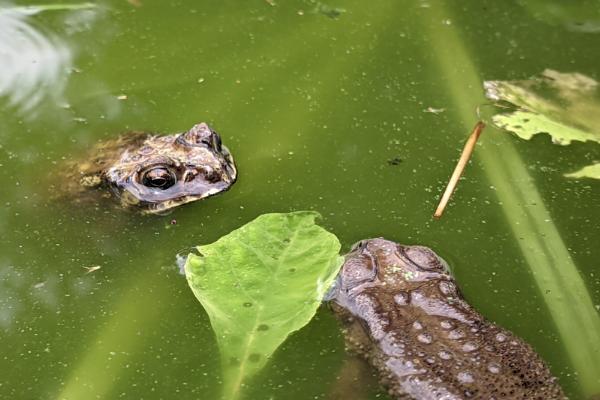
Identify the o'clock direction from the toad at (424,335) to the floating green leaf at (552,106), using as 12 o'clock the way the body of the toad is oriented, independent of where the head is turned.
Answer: The floating green leaf is roughly at 2 o'clock from the toad.

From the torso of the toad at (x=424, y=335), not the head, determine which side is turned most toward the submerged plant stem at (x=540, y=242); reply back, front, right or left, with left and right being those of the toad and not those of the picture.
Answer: right

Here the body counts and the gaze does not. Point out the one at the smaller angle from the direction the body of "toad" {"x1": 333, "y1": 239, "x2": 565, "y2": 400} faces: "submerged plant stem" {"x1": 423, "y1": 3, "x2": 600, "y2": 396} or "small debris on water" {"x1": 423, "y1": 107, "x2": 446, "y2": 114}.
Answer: the small debris on water

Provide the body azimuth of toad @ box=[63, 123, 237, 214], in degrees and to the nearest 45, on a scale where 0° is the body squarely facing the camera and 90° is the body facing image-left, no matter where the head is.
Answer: approximately 315°

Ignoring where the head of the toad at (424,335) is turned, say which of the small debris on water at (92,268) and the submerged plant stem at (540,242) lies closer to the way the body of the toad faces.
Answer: the small debris on water

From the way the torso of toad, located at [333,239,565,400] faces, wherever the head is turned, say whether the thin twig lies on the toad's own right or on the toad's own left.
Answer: on the toad's own right

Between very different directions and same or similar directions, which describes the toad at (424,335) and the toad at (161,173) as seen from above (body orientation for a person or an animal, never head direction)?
very different directions

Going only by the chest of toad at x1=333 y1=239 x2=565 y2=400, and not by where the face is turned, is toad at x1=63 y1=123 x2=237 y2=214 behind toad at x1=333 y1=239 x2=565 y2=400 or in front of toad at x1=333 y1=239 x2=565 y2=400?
in front

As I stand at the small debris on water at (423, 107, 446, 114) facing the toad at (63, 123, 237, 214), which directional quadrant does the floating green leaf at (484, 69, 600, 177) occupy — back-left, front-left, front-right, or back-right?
back-left

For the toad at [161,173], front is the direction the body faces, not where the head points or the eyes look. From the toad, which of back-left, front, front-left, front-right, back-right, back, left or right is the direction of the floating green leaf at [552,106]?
front-left

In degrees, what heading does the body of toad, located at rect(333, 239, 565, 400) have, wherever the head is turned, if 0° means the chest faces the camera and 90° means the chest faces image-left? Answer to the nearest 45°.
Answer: approximately 135°

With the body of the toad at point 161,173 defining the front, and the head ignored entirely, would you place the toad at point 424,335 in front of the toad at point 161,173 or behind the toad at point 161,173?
in front

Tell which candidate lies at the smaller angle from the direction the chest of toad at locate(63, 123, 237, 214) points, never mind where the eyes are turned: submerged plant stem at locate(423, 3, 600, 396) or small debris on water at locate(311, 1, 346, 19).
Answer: the submerged plant stem
